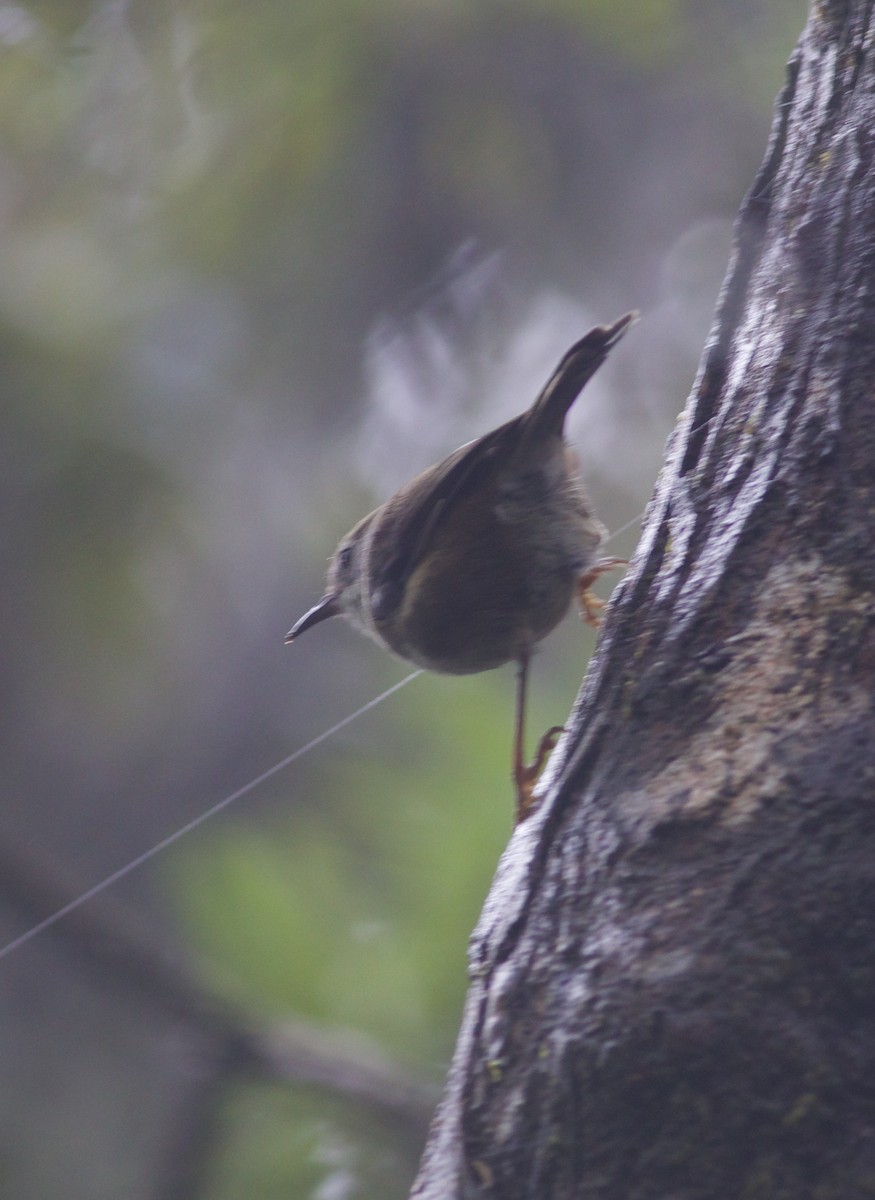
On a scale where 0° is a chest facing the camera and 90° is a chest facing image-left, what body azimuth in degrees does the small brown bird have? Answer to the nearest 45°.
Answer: approximately 90°

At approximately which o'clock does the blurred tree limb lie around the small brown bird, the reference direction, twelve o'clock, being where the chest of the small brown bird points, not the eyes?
The blurred tree limb is roughly at 1 o'clock from the small brown bird.
